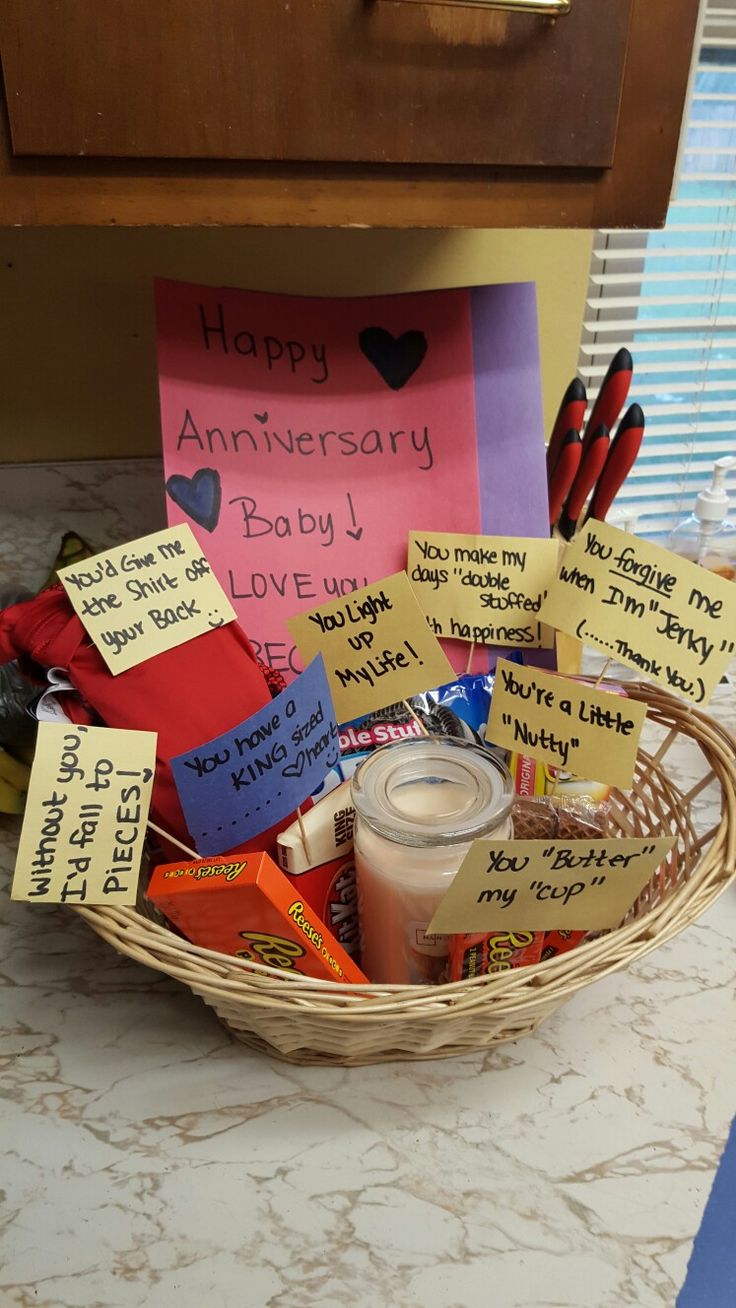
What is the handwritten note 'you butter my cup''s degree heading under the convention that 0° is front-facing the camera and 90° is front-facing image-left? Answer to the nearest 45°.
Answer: approximately 0°
